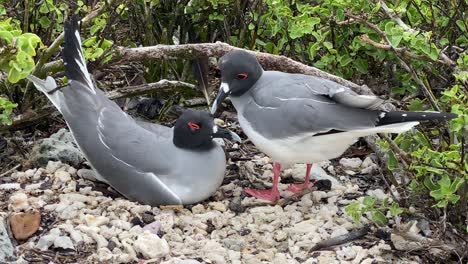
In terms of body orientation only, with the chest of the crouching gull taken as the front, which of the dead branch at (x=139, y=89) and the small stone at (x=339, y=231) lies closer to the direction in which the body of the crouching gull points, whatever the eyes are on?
the small stone

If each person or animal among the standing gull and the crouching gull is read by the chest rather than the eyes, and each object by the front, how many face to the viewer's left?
1

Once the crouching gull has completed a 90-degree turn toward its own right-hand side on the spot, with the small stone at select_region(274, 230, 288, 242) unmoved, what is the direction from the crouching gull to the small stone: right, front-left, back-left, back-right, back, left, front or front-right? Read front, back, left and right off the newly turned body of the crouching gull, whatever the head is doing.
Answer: front-left

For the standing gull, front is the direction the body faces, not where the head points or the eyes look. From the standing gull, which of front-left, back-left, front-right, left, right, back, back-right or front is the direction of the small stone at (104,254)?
front-left

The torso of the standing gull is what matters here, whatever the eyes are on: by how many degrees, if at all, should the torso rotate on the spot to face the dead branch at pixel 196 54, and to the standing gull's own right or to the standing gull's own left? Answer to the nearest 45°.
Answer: approximately 45° to the standing gull's own right

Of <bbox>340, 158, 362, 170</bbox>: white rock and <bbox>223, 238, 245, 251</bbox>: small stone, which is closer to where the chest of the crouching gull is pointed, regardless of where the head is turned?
the white rock

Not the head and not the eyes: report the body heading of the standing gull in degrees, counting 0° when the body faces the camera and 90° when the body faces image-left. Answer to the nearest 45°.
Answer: approximately 90°

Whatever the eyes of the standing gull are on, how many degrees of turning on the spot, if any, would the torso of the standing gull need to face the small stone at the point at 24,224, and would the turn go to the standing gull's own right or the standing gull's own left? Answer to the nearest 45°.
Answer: approximately 45° to the standing gull's own left

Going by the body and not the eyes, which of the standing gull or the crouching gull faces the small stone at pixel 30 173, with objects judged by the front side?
the standing gull

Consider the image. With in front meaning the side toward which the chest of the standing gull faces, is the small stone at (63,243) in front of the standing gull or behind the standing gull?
in front

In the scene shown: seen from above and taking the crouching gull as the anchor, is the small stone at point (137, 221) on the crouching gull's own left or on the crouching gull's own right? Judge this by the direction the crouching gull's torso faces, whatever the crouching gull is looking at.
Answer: on the crouching gull's own right

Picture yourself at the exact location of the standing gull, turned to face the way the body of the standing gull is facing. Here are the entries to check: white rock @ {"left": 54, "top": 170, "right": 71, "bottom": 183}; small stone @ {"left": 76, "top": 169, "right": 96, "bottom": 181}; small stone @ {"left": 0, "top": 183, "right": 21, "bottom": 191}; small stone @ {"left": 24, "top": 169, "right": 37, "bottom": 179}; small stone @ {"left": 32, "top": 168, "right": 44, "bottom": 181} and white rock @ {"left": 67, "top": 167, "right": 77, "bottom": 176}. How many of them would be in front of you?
6

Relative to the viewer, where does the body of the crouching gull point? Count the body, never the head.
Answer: to the viewer's right

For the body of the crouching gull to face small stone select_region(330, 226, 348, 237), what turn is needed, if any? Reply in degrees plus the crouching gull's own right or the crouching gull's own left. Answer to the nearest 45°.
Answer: approximately 45° to the crouching gull's own right

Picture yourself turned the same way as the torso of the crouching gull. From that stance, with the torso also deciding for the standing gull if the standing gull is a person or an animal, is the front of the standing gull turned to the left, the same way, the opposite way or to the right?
the opposite way
